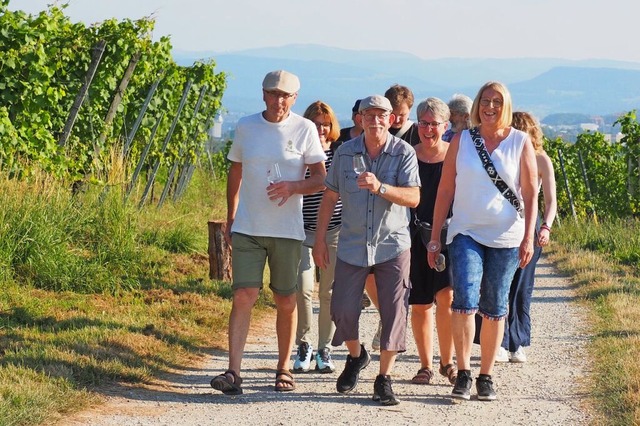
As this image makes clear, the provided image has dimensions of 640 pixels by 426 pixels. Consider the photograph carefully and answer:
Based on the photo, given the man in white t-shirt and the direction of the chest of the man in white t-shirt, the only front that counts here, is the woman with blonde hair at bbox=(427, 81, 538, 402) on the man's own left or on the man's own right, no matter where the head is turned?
on the man's own left

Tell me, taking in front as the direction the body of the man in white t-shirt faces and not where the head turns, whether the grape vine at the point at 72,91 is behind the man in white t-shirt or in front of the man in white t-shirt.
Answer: behind

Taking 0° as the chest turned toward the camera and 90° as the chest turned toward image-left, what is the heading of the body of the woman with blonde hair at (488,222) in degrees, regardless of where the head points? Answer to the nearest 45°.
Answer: approximately 0°

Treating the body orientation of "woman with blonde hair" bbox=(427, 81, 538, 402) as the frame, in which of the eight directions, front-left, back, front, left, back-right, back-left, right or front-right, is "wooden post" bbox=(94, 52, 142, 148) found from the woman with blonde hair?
back-right

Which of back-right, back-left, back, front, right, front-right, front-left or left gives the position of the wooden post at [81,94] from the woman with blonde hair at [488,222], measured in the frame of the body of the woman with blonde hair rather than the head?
back-right

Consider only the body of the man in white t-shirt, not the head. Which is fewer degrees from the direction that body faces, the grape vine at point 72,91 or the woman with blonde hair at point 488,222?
the woman with blonde hair

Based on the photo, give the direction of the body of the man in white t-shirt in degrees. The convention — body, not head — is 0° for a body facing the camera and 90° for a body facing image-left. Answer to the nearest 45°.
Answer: approximately 0°

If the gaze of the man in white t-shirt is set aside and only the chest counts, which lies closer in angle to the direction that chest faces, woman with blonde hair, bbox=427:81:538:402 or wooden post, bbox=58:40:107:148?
the woman with blonde hair

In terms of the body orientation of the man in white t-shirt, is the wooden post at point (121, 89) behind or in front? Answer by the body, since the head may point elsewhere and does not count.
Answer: behind

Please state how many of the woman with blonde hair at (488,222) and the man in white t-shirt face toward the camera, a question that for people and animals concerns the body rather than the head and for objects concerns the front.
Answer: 2
